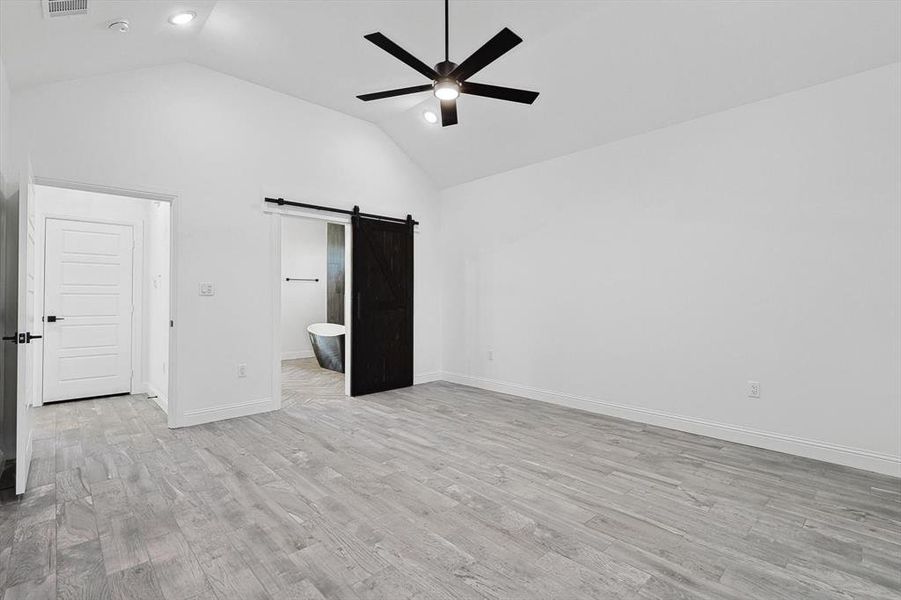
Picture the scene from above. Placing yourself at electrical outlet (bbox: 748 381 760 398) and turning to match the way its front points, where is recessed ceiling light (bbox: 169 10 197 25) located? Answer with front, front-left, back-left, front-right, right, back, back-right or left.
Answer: front-right

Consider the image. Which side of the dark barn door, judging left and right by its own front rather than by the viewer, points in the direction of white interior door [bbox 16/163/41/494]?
right

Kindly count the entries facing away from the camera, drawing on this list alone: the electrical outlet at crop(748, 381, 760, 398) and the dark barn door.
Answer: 0

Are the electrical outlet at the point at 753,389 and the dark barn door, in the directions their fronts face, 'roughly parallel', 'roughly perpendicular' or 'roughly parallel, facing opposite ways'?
roughly perpendicular

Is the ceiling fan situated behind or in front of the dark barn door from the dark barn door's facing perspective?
in front

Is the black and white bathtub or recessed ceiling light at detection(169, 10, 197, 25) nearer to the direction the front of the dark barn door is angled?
the recessed ceiling light

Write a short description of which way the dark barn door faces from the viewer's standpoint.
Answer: facing the viewer and to the right of the viewer

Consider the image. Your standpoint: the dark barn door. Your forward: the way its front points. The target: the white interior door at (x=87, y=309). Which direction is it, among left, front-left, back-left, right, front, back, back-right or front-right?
back-right

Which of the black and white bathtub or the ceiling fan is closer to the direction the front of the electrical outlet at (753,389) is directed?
the ceiling fan
